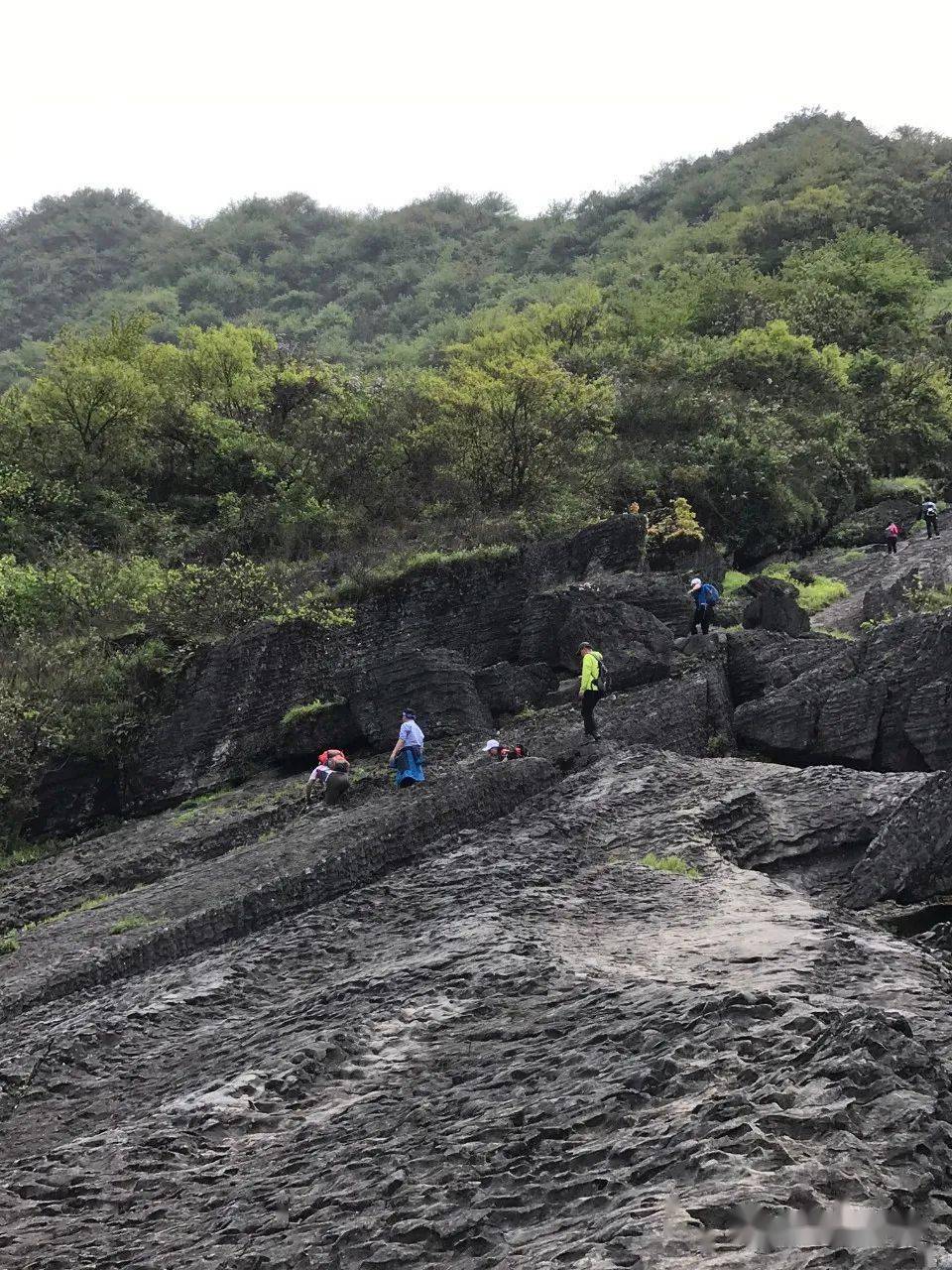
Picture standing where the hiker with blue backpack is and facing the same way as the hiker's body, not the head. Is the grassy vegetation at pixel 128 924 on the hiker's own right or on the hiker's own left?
on the hiker's own left

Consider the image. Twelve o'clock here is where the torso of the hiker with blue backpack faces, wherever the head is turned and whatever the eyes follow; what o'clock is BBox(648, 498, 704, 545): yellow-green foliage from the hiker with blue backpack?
The yellow-green foliage is roughly at 3 o'clock from the hiker with blue backpack.

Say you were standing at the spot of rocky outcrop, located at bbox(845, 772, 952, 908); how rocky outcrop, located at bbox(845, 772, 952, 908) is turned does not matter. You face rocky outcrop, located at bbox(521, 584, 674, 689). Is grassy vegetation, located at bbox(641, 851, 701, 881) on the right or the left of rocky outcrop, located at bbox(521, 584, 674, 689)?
left

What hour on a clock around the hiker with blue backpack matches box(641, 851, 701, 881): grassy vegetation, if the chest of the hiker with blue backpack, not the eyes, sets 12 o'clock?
The grassy vegetation is roughly at 9 o'clock from the hiker with blue backpack.

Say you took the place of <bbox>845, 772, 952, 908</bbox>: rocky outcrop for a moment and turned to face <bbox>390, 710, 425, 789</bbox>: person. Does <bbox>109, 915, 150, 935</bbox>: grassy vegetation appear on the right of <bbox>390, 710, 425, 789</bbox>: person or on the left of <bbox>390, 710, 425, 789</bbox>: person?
left

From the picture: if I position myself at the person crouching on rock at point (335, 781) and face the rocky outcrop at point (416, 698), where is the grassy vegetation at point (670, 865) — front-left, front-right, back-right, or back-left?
back-right

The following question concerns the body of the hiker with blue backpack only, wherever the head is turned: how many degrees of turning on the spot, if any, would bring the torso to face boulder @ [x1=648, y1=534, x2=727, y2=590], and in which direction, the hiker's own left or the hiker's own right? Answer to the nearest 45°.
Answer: approximately 90° to the hiker's own right

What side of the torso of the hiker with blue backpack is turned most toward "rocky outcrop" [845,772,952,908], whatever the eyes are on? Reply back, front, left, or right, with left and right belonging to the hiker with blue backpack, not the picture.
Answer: left

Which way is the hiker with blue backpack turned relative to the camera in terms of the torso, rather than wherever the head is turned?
to the viewer's left

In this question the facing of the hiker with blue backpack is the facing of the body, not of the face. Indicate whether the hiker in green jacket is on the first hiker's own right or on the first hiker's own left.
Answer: on the first hiker's own left

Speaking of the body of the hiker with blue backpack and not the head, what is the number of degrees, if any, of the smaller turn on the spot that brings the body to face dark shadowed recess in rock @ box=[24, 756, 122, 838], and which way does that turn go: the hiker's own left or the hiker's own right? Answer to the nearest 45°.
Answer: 0° — they already face it
